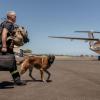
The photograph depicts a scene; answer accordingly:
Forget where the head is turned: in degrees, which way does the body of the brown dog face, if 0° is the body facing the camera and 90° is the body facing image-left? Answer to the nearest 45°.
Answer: approximately 270°

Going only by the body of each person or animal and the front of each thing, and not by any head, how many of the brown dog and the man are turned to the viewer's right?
2

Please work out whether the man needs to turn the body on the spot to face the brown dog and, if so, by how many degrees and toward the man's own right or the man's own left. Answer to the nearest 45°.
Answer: approximately 45° to the man's own left

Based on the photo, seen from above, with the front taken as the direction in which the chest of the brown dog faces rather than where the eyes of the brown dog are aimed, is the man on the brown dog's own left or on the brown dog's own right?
on the brown dog's own right

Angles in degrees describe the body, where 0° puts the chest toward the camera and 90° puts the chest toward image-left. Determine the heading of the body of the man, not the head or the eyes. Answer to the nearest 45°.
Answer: approximately 270°
